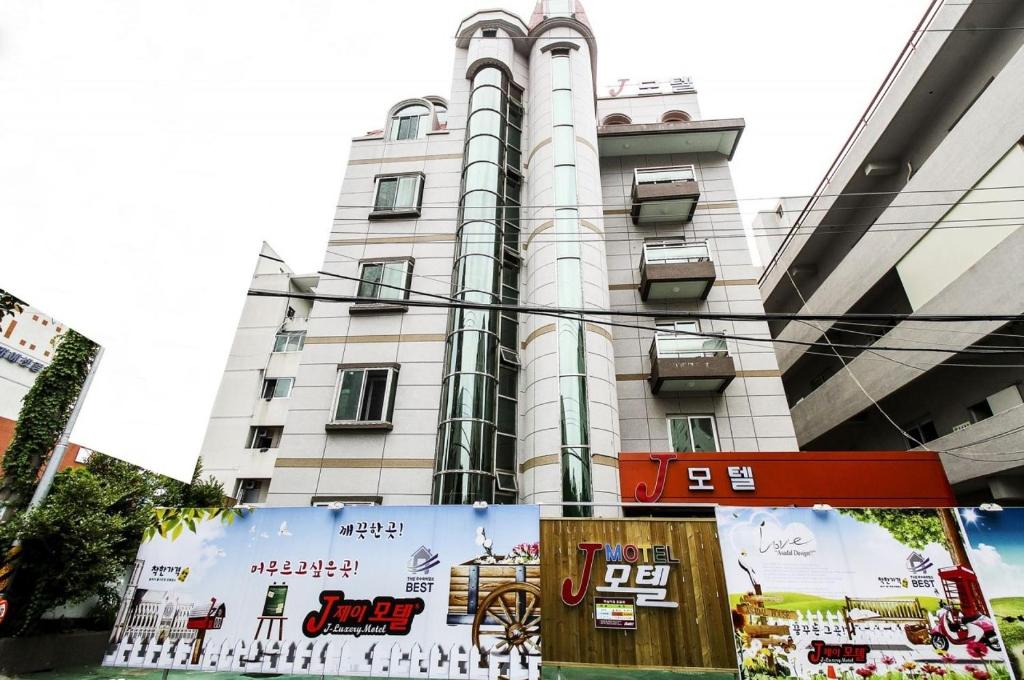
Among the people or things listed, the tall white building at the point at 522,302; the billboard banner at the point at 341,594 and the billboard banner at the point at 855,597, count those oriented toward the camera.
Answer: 3

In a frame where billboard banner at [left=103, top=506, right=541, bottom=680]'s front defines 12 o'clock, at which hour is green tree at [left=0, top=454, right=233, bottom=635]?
The green tree is roughly at 4 o'clock from the billboard banner.

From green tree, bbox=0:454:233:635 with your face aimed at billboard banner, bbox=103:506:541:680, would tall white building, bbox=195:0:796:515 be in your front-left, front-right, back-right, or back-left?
front-left

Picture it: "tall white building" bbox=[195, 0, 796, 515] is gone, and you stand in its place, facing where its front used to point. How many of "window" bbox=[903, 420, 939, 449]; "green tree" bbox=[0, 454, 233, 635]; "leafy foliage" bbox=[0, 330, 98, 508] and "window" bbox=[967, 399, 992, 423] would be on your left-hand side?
2

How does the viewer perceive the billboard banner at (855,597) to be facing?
facing the viewer

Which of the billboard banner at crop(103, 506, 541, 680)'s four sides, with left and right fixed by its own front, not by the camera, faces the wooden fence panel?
left

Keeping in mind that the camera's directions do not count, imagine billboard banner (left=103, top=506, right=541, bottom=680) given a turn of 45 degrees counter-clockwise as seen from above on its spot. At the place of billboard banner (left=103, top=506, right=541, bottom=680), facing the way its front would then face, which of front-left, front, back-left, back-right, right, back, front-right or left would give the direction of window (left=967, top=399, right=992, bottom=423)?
front-left

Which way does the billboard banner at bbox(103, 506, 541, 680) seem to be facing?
toward the camera

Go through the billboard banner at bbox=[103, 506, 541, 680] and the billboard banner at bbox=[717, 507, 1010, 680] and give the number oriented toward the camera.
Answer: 2

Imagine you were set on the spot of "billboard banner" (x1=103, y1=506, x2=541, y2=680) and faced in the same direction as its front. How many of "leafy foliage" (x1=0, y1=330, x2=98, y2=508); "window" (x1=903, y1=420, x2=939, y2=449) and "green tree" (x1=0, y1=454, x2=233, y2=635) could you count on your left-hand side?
1

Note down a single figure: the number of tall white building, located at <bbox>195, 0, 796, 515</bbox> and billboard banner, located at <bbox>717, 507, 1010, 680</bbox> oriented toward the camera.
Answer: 2

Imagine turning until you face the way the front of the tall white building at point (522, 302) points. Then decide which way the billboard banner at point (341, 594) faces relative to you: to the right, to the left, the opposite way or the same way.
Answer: the same way

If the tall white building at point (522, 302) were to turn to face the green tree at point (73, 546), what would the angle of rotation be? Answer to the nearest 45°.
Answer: approximately 90° to its right

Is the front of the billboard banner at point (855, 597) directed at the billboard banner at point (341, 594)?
no
